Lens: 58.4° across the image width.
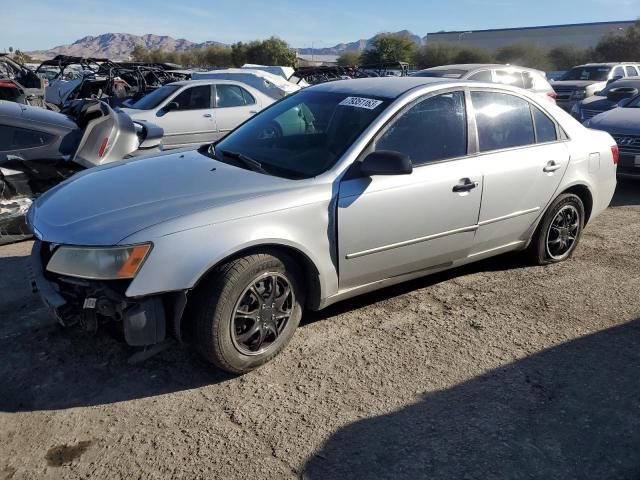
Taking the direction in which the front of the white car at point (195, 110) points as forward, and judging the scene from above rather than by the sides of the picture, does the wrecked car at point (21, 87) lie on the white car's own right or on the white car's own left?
on the white car's own right

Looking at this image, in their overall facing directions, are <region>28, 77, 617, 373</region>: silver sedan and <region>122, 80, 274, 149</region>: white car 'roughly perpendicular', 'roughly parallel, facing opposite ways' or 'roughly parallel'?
roughly parallel

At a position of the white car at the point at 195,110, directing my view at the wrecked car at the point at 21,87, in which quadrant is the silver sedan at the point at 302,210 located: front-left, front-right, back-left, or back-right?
back-left

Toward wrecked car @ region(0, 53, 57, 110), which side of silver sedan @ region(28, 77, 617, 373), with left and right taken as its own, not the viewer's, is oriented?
right

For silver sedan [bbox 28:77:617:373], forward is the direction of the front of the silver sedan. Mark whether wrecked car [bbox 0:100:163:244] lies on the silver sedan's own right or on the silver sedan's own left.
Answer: on the silver sedan's own right

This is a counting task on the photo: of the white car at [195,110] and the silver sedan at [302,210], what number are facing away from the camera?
0

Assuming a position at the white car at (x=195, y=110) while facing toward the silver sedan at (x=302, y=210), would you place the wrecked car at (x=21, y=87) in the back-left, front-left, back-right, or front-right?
back-right
